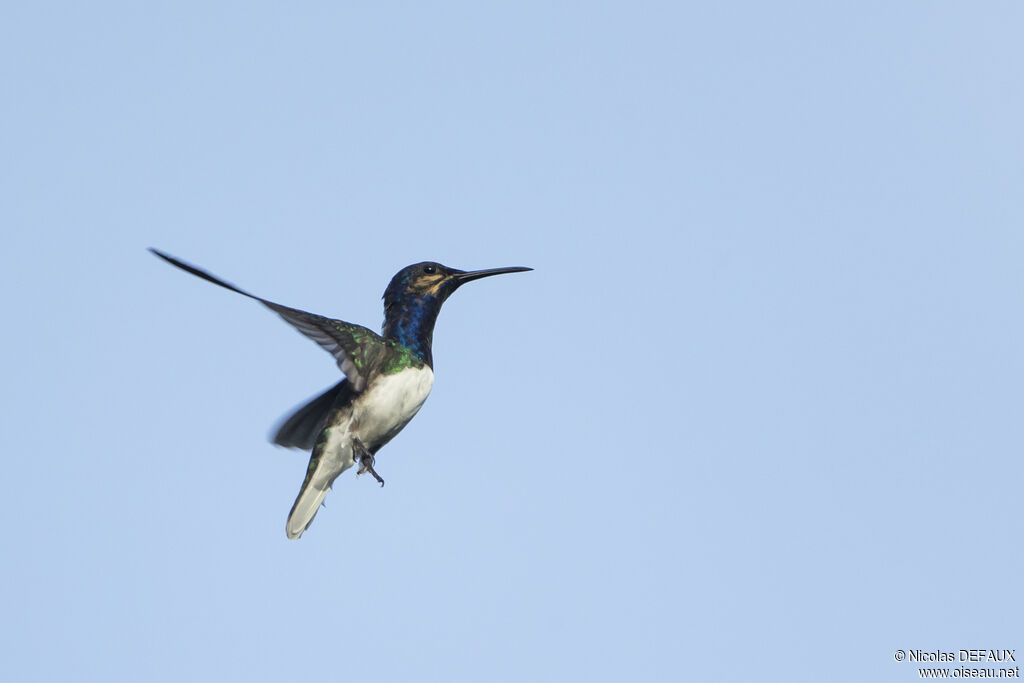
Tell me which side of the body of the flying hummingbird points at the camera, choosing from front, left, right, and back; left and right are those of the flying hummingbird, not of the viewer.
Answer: right
